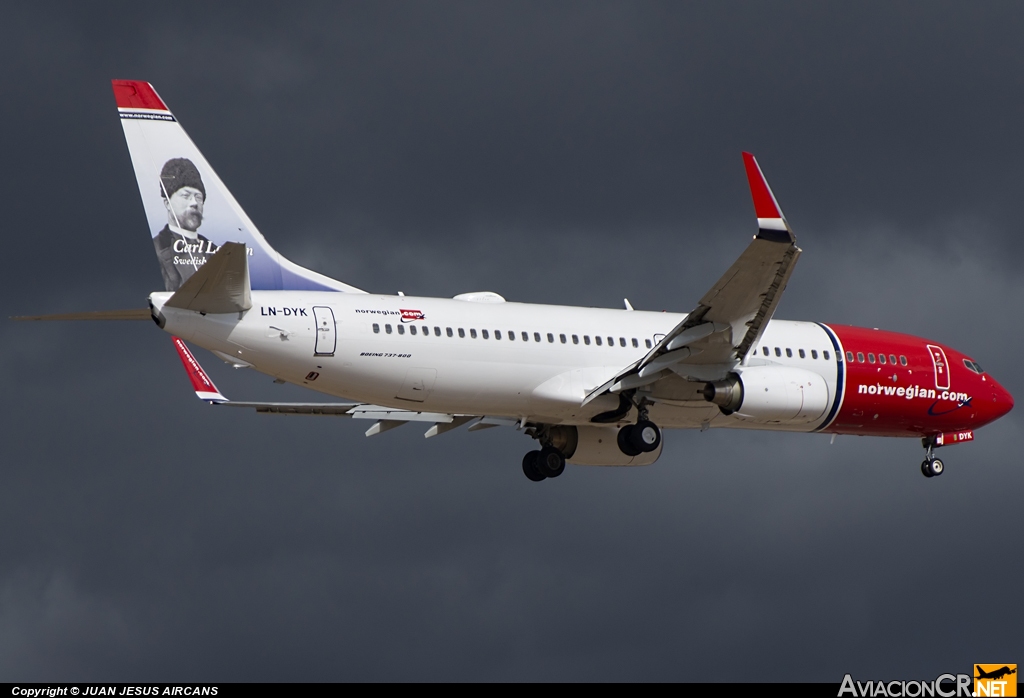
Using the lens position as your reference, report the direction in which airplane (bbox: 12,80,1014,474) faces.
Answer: facing away from the viewer and to the right of the viewer
